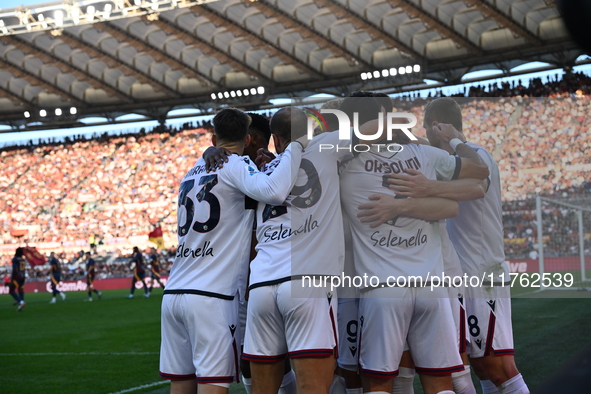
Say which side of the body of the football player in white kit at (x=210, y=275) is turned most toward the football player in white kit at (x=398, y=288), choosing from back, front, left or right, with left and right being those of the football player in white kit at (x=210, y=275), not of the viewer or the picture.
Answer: right

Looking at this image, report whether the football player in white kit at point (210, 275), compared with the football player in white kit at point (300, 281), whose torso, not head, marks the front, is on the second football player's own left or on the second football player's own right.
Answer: on the second football player's own left

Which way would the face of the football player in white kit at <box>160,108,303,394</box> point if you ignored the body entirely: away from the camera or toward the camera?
away from the camera

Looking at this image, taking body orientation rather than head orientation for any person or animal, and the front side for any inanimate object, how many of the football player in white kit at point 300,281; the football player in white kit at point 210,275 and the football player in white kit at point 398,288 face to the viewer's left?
0

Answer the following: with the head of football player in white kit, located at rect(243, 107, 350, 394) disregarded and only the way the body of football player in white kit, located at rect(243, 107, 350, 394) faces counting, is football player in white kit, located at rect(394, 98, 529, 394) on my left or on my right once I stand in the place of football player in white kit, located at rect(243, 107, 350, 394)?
on my right

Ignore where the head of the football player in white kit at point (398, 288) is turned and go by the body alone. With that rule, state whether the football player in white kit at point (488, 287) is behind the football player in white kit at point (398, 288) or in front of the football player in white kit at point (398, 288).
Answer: in front

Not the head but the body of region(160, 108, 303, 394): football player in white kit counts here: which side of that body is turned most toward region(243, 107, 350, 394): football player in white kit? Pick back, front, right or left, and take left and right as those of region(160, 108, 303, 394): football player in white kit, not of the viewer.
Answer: right

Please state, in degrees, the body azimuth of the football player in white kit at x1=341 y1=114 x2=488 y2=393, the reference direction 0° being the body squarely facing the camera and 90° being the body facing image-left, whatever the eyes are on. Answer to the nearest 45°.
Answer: approximately 180°

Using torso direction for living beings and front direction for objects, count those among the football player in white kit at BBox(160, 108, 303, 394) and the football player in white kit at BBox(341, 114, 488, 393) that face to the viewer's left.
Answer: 0

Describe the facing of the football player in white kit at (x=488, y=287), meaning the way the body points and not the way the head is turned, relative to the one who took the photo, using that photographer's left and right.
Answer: facing to the left of the viewer

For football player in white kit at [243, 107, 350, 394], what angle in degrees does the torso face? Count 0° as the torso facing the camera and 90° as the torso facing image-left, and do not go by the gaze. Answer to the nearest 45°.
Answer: approximately 180°
